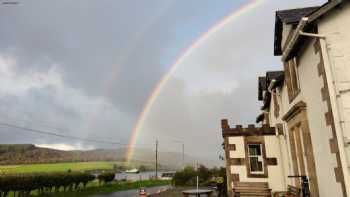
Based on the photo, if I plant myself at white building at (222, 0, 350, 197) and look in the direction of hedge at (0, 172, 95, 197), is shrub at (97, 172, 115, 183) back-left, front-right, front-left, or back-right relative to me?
front-right

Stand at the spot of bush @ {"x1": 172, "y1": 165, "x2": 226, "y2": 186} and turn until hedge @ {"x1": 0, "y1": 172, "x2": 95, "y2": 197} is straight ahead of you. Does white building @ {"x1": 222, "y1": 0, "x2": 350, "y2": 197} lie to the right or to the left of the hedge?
left

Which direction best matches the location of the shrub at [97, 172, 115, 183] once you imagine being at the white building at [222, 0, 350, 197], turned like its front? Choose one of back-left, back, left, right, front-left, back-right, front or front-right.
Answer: front-right

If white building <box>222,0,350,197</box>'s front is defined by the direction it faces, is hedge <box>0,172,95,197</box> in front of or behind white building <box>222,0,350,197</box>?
in front

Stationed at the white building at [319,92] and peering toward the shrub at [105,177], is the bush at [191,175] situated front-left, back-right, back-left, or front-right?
front-right

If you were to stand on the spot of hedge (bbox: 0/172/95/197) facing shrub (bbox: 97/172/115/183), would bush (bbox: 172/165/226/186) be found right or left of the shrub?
right

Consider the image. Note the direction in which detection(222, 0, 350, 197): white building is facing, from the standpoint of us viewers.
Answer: facing to the left of the viewer

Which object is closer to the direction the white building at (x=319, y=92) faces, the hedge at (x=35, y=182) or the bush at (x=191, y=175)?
the hedge

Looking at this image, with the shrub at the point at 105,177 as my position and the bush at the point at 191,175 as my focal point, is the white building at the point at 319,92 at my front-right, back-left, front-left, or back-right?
front-right

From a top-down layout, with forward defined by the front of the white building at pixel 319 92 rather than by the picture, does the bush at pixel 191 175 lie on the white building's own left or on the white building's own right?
on the white building's own right
